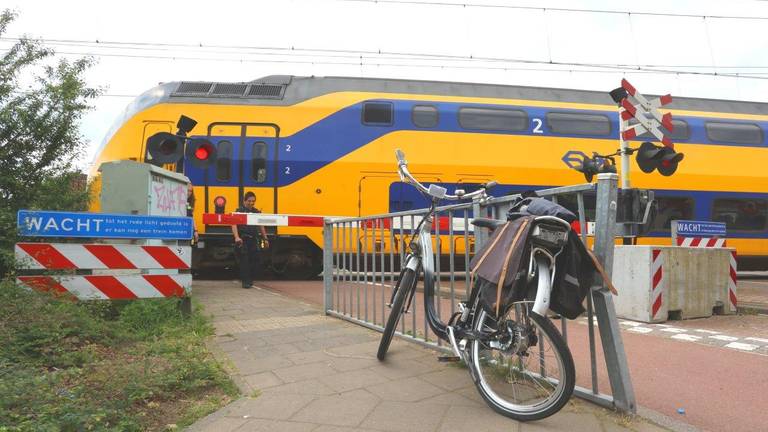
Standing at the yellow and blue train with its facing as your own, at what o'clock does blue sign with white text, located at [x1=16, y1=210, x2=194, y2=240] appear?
The blue sign with white text is roughly at 10 o'clock from the yellow and blue train.

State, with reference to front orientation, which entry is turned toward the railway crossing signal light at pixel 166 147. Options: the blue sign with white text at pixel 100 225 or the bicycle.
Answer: the bicycle

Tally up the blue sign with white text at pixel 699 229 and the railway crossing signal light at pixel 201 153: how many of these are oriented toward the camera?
2

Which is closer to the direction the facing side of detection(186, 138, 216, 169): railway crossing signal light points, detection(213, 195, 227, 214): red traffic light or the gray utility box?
the gray utility box

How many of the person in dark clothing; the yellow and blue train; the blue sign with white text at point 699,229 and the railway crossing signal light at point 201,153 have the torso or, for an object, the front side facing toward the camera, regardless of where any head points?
3

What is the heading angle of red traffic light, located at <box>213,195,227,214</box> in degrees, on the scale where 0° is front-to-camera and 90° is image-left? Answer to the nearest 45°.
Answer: approximately 0°

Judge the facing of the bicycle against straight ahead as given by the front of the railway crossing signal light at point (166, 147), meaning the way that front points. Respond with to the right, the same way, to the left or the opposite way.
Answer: the opposite way

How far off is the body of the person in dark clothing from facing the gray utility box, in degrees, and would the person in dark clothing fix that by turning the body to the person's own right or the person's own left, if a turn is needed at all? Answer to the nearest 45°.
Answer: approximately 45° to the person's own right
